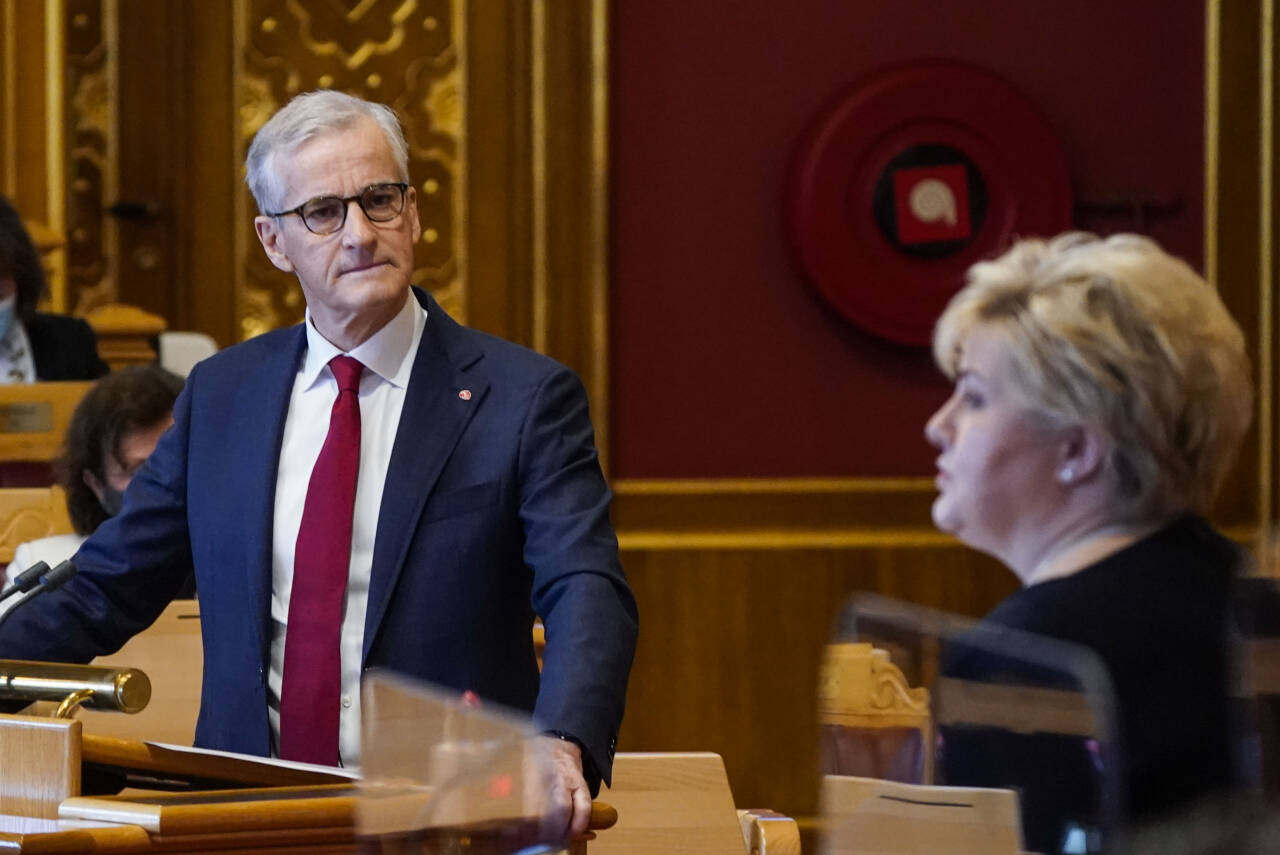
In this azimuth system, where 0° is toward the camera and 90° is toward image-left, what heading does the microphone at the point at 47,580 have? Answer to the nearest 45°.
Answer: approximately 270°

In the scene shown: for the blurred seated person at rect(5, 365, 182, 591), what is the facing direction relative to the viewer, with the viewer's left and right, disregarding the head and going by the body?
facing the viewer and to the right of the viewer

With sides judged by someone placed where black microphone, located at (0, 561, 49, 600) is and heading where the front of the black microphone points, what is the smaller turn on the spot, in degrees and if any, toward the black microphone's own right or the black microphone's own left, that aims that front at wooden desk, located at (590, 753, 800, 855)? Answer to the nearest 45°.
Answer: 0° — it already faces it

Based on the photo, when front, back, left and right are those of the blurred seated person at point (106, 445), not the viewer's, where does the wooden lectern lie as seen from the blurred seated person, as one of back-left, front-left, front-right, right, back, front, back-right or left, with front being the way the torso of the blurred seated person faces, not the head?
front-right

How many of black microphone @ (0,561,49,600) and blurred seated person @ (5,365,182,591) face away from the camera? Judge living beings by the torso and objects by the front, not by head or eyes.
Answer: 0

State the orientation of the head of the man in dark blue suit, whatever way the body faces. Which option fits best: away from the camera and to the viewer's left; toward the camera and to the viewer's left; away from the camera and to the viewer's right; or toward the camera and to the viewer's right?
toward the camera and to the viewer's right

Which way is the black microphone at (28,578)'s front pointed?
to the viewer's right

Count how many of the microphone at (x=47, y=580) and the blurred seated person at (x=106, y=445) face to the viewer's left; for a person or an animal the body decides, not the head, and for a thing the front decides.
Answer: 0

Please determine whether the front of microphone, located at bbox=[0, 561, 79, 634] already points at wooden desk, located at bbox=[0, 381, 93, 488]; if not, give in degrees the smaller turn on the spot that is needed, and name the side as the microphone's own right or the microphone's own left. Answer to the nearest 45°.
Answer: approximately 90° to the microphone's own left

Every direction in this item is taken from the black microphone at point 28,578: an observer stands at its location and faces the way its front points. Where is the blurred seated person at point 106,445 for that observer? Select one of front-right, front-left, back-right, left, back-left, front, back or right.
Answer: left

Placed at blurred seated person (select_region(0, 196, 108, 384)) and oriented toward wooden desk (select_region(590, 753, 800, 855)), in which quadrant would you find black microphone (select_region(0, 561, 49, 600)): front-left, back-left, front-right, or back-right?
front-right

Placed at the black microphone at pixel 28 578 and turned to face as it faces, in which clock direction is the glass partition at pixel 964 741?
The glass partition is roughly at 2 o'clock from the black microphone.

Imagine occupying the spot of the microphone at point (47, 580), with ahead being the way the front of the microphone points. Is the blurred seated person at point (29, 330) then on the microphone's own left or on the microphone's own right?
on the microphone's own left

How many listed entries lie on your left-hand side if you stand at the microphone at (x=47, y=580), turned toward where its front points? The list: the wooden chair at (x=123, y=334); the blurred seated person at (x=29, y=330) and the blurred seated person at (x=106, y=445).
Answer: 3
